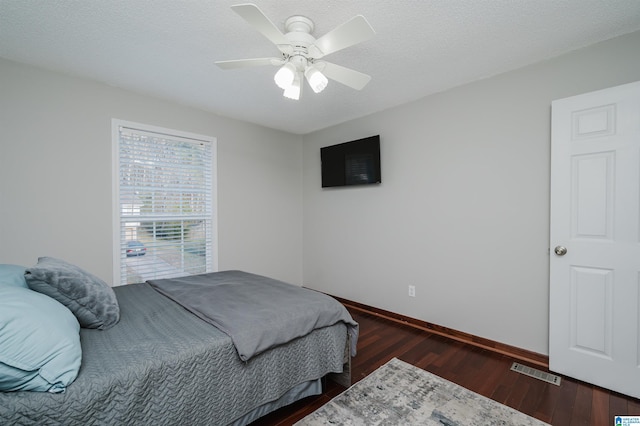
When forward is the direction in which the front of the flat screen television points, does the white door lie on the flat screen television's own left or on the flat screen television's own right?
on the flat screen television's own left

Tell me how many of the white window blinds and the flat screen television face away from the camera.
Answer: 0

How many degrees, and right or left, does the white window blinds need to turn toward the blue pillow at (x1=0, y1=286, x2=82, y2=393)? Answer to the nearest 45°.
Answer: approximately 45° to its right

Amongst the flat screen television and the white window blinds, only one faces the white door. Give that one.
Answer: the white window blinds

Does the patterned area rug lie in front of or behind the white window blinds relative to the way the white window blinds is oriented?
in front

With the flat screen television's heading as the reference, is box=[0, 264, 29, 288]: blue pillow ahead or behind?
ahead

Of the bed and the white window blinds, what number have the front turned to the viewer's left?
0

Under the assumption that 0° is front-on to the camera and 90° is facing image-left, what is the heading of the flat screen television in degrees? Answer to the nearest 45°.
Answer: approximately 45°

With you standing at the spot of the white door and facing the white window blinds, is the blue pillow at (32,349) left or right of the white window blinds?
left

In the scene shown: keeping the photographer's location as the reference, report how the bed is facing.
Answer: facing away from the viewer and to the right of the viewer

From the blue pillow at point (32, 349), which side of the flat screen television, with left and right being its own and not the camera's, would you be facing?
front

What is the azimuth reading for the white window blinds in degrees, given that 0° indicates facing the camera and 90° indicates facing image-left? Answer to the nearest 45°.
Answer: approximately 315°
